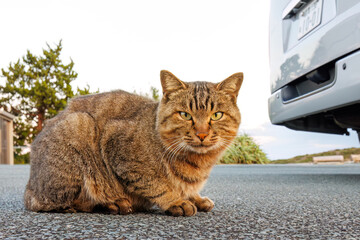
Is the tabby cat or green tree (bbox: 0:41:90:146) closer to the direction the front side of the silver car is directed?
the green tree

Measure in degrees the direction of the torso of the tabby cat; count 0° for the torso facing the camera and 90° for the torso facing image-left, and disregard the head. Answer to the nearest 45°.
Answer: approximately 315°

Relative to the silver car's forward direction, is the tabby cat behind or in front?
behind

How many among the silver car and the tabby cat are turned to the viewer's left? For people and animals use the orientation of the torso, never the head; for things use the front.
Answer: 0

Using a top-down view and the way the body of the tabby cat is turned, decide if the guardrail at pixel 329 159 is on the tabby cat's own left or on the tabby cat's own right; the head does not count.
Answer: on the tabby cat's own left

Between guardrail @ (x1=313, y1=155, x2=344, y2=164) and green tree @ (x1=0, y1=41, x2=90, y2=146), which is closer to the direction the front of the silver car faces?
the guardrail

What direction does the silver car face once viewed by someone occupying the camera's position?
facing away from the viewer and to the right of the viewer

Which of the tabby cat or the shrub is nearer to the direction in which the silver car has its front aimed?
the shrub

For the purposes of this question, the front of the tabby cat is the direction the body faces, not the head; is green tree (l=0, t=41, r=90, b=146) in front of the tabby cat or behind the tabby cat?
behind
